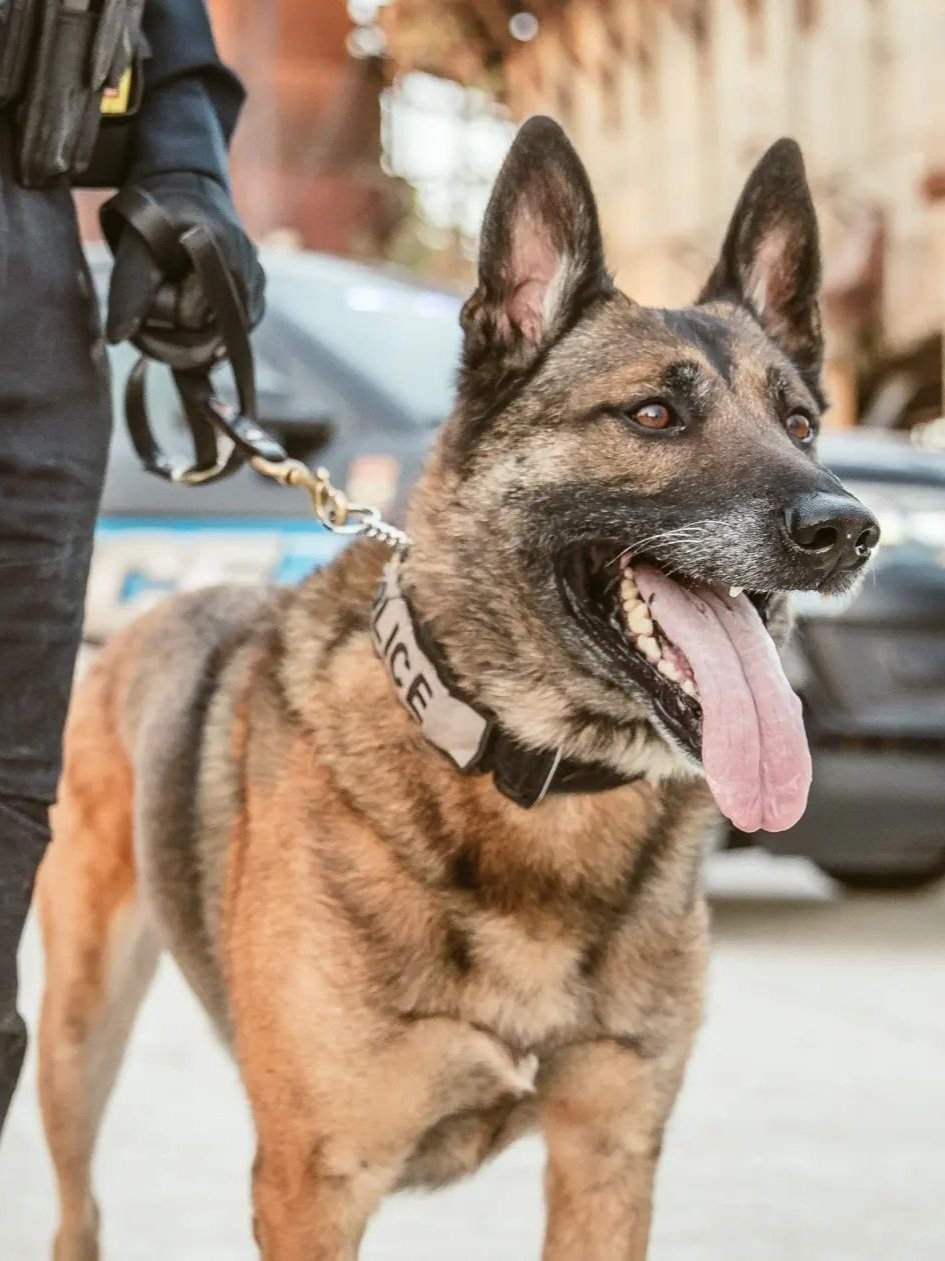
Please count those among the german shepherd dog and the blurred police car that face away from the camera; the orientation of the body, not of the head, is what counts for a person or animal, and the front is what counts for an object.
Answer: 0

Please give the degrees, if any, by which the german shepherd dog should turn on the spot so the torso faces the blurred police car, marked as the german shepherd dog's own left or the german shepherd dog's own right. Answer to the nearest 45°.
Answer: approximately 135° to the german shepherd dog's own left

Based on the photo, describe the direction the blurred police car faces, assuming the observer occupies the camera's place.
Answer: facing the viewer and to the right of the viewer

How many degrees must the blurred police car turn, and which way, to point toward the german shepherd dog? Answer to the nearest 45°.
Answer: approximately 45° to its right
